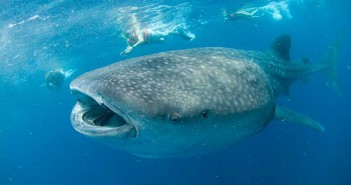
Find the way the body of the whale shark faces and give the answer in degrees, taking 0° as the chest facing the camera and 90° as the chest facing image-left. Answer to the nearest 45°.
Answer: approximately 45°

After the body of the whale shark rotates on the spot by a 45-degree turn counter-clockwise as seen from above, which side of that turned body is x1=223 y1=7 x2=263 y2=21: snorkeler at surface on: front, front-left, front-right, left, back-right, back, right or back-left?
back
